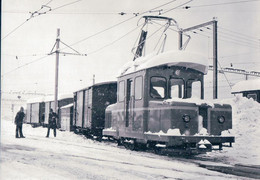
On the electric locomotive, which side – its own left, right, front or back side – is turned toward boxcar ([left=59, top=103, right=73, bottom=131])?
back

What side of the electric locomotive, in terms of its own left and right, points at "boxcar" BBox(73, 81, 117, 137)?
back

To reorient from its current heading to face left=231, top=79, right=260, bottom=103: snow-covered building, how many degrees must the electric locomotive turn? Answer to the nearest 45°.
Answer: approximately 135° to its left

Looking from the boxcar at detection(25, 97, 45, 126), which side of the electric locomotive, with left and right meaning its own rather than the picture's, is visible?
back
